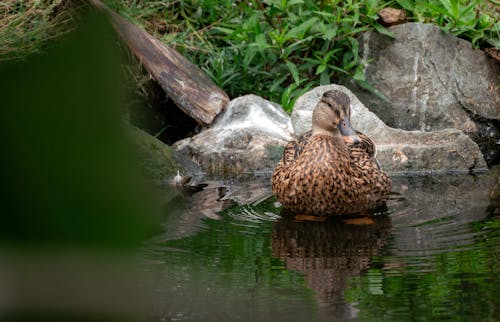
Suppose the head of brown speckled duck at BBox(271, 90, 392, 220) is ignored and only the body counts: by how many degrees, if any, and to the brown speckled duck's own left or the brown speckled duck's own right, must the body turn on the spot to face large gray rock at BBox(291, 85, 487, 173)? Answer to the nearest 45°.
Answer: approximately 135° to the brown speckled duck's own left

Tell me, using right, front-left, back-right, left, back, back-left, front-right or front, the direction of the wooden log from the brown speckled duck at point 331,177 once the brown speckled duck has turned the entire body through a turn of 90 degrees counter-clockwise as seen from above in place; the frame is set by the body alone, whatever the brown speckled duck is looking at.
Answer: back-left

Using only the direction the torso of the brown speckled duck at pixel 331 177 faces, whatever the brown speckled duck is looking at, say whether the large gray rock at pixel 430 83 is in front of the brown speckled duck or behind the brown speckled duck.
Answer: behind

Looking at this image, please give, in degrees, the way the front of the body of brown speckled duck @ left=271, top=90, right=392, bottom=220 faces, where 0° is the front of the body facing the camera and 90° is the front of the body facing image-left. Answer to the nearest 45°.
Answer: approximately 0°

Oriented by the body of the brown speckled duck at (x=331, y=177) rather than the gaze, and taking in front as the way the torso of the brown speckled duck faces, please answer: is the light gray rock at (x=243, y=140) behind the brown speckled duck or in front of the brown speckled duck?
behind
